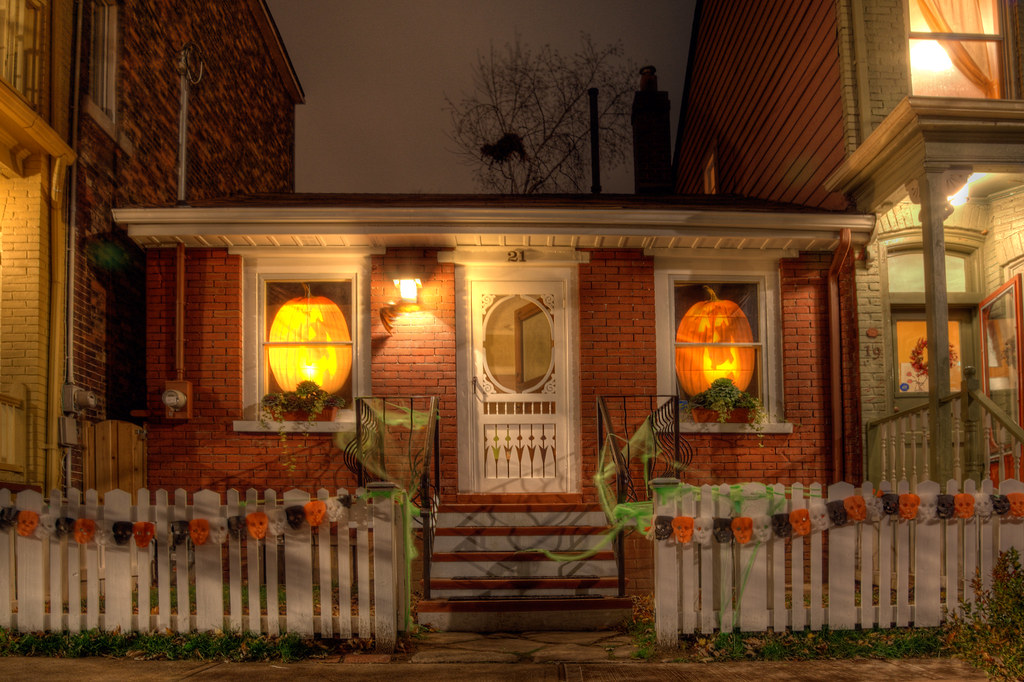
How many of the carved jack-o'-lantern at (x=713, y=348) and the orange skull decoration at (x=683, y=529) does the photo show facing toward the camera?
2

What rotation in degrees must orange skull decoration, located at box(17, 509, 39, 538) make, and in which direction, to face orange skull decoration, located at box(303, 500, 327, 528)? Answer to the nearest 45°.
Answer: approximately 45° to its left

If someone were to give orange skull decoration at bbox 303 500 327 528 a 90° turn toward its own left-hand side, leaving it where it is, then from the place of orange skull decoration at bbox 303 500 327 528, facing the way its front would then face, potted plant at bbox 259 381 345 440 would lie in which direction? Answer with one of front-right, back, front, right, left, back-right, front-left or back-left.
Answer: left

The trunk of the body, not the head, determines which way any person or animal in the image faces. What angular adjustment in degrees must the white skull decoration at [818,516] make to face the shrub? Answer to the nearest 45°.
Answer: approximately 45° to its left

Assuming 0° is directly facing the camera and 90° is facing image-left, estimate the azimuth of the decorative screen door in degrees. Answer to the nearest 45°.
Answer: approximately 0°

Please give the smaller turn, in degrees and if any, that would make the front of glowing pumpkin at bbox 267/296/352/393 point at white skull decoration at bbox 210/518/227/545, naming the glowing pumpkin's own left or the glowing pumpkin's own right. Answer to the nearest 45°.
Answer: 0° — it already faces it

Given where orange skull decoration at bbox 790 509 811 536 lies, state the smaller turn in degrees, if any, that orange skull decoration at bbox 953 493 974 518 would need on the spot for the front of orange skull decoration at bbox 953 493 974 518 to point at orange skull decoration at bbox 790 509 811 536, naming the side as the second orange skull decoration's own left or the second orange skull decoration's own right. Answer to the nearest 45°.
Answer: approximately 45° to the second orange skull decoration's own right

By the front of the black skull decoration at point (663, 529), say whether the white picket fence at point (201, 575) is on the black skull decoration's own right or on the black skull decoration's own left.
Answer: on the black skull decoration's own right
